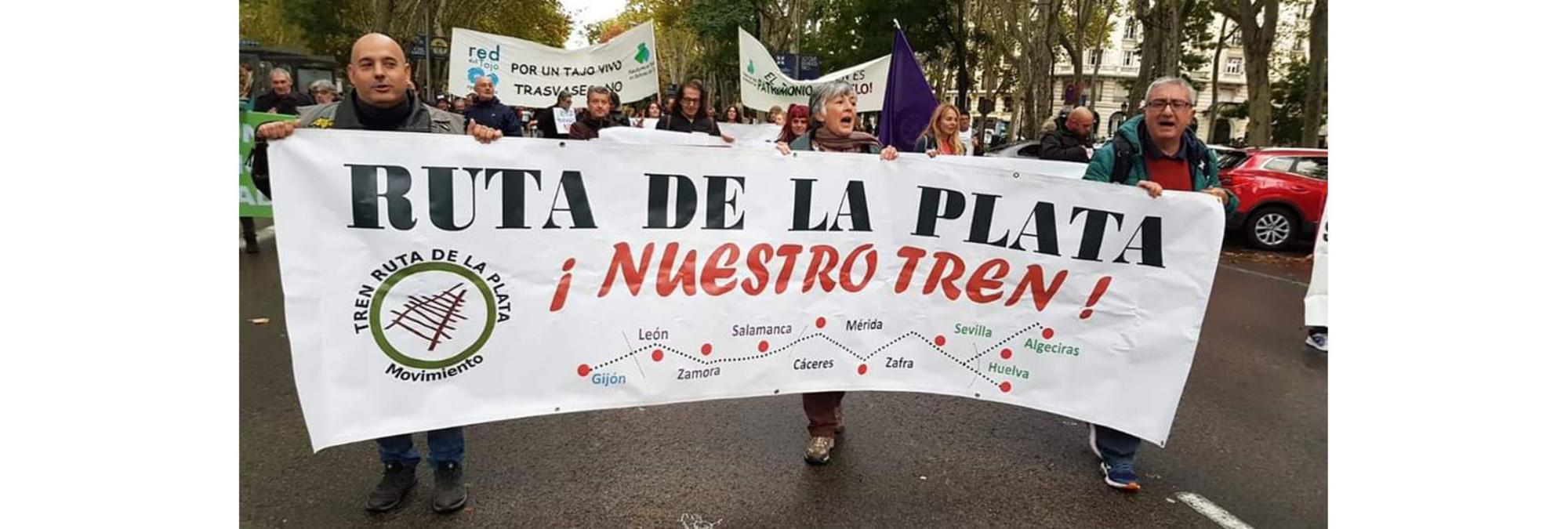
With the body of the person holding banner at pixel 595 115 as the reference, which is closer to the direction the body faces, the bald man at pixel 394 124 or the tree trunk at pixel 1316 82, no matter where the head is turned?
the bald man

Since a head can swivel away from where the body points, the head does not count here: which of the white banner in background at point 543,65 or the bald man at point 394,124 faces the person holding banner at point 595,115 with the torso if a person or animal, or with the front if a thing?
the white banner in background

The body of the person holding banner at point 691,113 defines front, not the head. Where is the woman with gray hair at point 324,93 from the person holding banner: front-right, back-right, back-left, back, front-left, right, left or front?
back-right

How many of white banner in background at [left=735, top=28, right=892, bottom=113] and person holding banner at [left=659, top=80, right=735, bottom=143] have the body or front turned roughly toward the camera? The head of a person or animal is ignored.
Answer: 2

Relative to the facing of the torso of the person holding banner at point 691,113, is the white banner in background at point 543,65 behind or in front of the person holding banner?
behind

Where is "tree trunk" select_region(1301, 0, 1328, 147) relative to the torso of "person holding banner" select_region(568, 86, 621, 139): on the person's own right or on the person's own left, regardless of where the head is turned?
on the person's own left

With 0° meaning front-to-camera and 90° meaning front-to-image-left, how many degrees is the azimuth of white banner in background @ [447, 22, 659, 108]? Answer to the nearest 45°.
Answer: approximately 0°

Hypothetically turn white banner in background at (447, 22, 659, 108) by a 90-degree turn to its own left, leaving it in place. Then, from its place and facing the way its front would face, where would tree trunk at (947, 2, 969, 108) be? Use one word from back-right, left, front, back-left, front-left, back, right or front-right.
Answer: front-left
